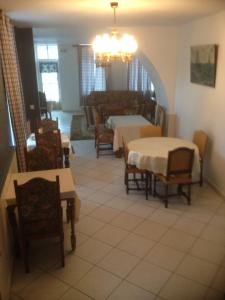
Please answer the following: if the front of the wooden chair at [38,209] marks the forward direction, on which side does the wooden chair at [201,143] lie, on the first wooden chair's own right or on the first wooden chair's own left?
on the first wooden chair's own right

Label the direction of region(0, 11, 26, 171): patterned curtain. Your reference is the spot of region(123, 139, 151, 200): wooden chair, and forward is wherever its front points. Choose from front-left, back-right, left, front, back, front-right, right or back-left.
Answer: back

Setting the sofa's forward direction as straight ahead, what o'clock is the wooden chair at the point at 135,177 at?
The wooden chair is roughly at 12 o'clock from the sofa.

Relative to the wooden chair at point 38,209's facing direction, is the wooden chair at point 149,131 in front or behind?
in front

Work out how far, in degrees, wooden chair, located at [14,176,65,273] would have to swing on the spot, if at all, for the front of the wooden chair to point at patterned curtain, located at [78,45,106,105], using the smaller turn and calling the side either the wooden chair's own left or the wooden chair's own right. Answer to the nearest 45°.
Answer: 0° — it already faces it

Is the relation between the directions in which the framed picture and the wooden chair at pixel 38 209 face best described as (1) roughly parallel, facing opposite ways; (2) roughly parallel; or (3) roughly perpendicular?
roughly perpendicular

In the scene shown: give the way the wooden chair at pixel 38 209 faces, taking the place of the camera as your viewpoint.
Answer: facing away from the viewer

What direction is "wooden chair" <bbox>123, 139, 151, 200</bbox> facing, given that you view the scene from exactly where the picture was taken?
facing to the right of the viewer

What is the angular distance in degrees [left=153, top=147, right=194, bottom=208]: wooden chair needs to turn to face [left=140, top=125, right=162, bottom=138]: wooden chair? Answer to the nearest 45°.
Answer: approximately 45° to its right

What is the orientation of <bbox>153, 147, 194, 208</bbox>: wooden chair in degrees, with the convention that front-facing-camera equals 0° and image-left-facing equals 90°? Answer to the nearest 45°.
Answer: approximately 135°

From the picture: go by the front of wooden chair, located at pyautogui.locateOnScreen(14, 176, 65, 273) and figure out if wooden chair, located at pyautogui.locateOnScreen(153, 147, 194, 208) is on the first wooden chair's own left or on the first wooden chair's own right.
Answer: on the first wooden chair's own right

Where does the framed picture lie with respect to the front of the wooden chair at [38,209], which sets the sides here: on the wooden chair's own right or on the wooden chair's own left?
on the wooden chair's own right

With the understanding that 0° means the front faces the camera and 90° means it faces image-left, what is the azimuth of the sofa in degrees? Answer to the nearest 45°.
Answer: approximately 0°

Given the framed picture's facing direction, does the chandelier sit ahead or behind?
ahead

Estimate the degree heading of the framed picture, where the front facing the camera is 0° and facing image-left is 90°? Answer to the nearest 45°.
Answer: approximately 45°
